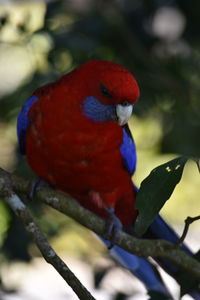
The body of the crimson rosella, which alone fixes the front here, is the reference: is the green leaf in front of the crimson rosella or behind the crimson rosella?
in front

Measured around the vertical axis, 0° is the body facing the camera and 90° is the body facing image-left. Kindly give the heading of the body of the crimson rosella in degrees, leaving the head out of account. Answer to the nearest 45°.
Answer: approximately 0°

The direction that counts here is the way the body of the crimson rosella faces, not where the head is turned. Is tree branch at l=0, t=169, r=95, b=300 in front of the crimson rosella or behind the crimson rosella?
in front
